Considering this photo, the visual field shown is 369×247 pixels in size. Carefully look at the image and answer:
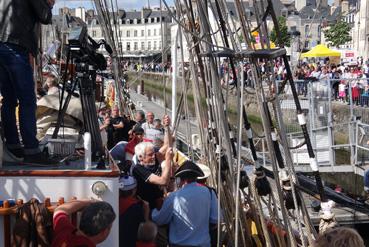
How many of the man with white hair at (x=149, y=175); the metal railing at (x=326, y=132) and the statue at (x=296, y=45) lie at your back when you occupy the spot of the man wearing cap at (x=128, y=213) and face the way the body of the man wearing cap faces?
0

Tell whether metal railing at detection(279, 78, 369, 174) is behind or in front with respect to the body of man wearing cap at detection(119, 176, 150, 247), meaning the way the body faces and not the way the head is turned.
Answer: in front

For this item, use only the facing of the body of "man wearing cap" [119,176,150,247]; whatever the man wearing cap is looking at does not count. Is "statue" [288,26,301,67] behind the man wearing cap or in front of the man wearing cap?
in front

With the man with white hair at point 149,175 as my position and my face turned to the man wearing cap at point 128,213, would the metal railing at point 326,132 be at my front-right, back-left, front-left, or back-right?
back-left

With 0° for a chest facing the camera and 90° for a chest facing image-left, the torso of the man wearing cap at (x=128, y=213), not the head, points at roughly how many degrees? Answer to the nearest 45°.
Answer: approximately 180°

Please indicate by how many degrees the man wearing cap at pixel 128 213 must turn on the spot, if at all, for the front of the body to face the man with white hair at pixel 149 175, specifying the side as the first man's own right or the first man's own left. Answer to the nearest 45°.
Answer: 0° — they already face them
